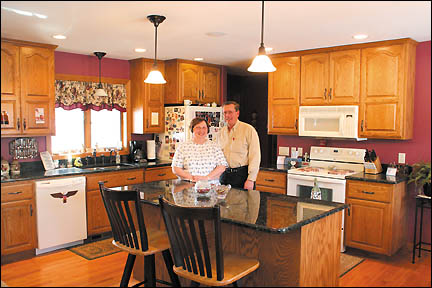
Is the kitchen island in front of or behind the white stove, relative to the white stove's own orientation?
in front

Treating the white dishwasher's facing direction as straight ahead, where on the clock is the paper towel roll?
The paper towel roll is roughly at 9 o'clock from the white dishwasher.

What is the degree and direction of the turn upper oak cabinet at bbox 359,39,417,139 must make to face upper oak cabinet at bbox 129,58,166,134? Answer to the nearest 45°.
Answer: approximately 45° to its right

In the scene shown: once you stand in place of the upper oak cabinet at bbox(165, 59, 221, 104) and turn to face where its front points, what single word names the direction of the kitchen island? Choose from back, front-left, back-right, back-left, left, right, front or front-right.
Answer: front-right

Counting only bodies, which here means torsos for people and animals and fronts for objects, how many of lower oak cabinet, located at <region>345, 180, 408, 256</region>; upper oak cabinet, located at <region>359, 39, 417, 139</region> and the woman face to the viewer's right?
0

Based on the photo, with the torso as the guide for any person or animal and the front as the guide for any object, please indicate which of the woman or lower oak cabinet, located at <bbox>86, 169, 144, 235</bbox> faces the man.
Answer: the lower oak cabinet

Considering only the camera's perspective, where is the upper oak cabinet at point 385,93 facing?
facing the viewer and to the left of the viewer

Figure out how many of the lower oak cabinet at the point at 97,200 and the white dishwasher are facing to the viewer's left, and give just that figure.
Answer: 0

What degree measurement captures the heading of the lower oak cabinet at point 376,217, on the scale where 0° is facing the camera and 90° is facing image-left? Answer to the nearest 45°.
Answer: approximately 45°

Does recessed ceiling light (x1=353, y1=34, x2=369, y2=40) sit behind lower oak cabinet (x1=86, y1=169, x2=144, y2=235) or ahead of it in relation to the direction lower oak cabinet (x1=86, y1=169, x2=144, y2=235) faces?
ahead
